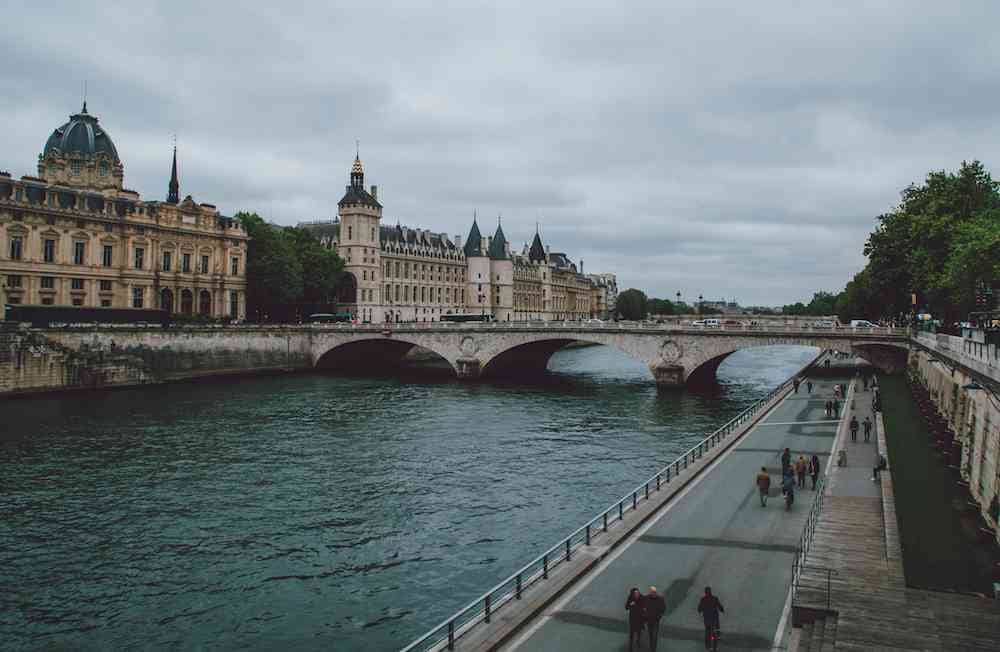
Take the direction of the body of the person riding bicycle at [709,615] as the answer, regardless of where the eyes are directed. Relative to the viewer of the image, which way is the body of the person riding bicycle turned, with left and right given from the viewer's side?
facing away from the viewer

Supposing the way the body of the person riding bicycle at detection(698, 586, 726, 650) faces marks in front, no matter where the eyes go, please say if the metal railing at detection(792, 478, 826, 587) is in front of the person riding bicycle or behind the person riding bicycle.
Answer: in front

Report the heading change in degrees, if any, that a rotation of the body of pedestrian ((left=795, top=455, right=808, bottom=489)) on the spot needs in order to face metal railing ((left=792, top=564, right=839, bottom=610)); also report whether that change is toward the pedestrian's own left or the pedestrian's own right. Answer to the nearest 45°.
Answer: approximately 180°

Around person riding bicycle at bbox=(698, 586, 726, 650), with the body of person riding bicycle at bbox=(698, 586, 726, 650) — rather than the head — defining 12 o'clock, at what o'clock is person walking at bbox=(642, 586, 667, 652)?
person walking at bbox=(642, 586, 667, 652) is roughly at 8 o'clock from person riding bicycle at bbox=(698, 586, 726, 650).

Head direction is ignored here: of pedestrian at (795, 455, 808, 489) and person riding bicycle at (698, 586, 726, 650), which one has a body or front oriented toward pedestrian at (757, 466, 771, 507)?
the person riding bicycle

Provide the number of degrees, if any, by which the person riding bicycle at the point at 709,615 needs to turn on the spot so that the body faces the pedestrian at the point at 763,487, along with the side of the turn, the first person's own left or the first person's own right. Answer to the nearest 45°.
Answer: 0° — they already face them

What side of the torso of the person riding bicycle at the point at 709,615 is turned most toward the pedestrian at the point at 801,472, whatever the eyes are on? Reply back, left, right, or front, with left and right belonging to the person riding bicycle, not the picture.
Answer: front
